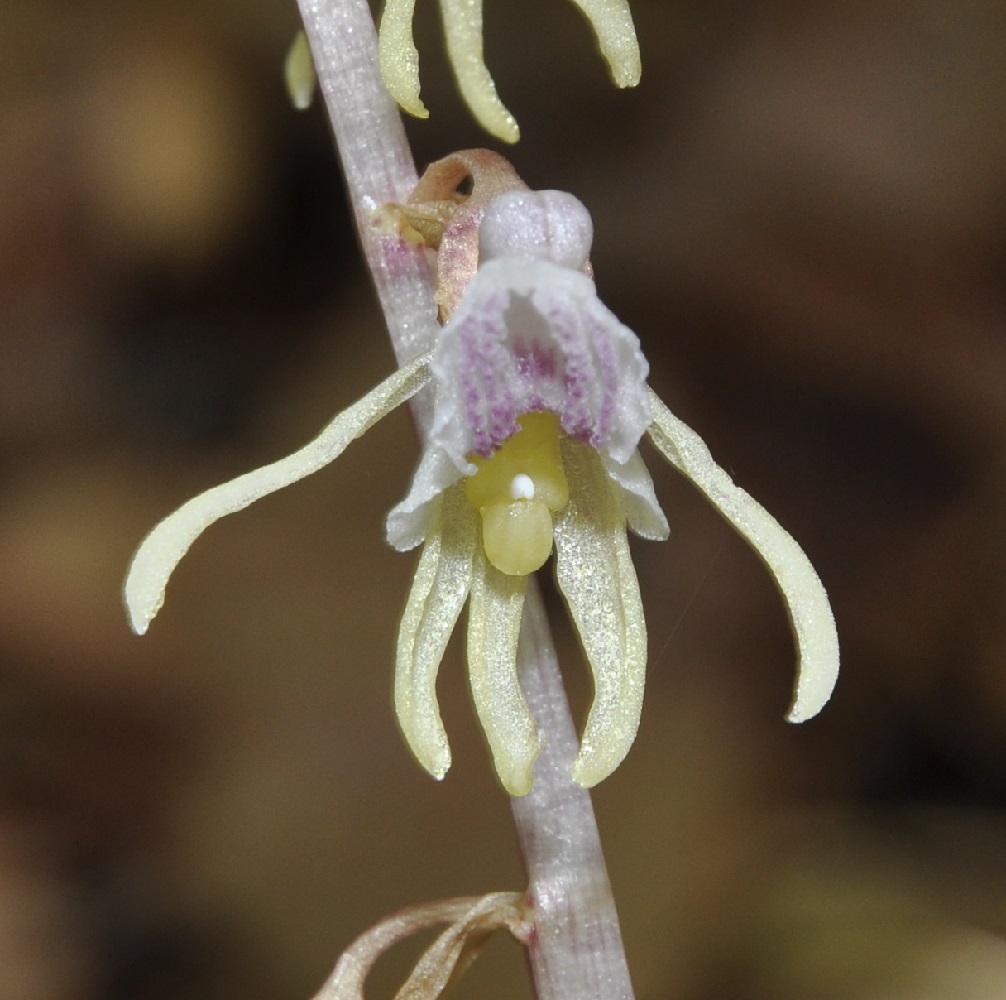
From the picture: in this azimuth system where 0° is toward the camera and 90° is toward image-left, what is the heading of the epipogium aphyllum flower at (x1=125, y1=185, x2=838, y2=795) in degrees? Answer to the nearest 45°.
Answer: approximately 0°
